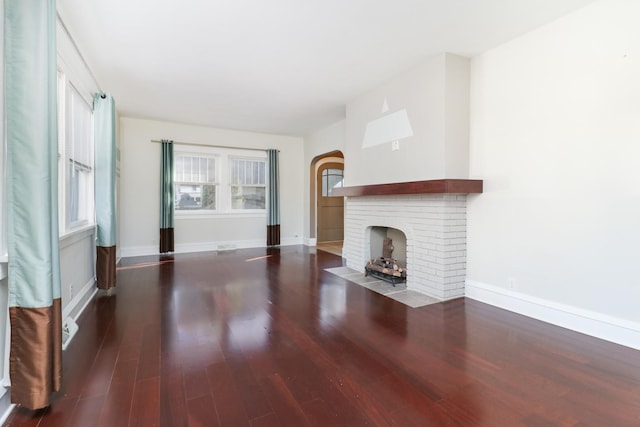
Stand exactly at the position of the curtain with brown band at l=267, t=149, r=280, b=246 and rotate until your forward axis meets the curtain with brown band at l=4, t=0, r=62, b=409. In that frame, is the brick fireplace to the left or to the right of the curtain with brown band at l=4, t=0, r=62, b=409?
left

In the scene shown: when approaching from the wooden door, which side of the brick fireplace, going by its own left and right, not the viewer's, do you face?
right

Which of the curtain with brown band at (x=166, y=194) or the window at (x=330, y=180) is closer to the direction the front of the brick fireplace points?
the curtain with brown band

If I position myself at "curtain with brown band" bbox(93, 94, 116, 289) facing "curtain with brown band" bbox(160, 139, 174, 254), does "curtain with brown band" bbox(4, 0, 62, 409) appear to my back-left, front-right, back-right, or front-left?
back-right

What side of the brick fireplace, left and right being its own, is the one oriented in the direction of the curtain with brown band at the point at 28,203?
front

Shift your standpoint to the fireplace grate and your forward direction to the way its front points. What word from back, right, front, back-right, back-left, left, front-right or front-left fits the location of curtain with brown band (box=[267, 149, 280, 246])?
right

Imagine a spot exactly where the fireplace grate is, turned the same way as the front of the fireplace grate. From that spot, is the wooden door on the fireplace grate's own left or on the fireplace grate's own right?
on the fireplace grate's own right

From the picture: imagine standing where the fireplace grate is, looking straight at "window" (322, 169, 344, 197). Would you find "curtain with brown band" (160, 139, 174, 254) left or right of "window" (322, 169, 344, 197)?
left

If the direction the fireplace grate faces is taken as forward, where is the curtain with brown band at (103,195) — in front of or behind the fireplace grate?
in front
